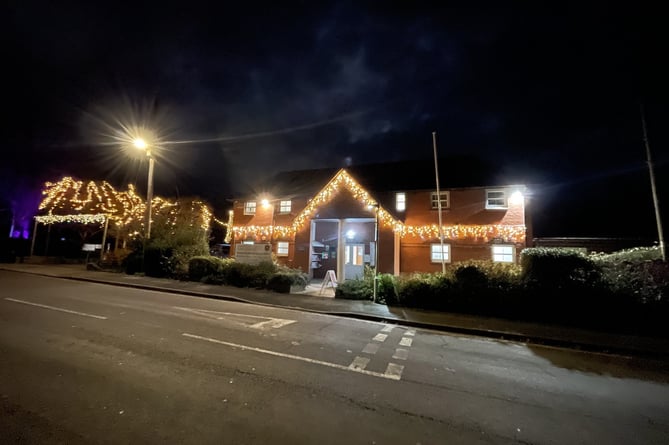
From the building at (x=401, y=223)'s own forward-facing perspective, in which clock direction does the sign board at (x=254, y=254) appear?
The sign board is roughly at 2 o'clock from the building.

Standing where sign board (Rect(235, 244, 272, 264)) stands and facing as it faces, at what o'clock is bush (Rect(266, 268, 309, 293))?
The bush is roughly at 11 o'clock from the sign board.

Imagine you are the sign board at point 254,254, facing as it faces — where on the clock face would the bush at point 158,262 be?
The bush is roughly at 4 o'clock from the sign board.

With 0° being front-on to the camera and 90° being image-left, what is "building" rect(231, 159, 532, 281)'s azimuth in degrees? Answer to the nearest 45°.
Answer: approximately 0°

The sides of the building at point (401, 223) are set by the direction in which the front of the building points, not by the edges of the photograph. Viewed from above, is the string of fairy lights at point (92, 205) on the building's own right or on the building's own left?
on the building's own right

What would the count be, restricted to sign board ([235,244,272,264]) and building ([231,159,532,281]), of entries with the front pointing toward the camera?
2

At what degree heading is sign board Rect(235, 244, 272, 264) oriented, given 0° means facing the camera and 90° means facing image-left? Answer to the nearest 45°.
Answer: approximately 0°

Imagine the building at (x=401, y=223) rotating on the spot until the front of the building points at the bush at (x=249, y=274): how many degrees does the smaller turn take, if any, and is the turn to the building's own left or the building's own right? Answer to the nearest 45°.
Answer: approximately 45° to the building's own right

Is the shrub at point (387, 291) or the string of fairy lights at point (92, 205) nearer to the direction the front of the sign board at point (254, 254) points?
the shrub

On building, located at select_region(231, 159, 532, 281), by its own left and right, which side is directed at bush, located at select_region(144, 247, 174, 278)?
right
